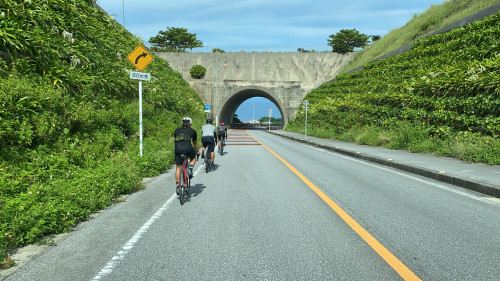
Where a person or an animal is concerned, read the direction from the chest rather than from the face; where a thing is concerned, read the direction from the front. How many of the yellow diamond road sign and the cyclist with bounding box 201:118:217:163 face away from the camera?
1

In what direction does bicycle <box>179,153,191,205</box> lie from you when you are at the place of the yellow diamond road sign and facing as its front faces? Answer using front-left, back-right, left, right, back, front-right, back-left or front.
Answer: front

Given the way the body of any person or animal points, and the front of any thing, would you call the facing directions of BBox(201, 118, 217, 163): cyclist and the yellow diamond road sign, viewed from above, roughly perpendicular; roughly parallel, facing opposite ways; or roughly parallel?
roughly parallel, facing opposite ways

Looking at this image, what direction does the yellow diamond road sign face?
toward the camera

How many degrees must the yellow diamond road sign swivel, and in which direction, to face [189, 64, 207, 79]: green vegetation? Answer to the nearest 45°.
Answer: approximately 180°

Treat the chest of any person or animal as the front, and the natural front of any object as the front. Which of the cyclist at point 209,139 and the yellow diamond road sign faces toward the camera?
the yellow diamond road sign

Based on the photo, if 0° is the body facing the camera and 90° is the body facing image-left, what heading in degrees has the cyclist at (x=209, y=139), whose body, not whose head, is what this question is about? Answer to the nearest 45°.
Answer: approximately 180°

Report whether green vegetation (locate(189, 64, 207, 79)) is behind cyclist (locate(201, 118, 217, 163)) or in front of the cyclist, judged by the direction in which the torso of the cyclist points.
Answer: in front

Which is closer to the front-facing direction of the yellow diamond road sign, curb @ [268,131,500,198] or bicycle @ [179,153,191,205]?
the bicycle

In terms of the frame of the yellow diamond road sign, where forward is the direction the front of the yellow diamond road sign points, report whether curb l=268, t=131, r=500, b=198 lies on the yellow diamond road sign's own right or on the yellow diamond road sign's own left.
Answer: on the yellow diamond road sign's own left
